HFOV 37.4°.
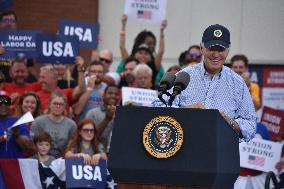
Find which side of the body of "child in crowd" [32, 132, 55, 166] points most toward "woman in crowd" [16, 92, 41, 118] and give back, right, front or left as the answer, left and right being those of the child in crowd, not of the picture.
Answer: back

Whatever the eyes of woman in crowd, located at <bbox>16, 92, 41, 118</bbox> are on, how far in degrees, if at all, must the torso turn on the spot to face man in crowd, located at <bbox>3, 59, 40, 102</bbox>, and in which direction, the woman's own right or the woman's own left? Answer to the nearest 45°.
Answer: approximately 180°

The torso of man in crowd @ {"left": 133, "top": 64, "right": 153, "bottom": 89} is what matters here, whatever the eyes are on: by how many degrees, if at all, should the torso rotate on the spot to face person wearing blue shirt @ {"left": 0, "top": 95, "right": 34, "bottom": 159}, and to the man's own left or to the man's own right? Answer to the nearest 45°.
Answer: approximately 45° to the man's own right

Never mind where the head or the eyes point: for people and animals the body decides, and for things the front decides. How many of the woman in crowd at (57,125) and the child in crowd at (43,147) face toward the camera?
2
